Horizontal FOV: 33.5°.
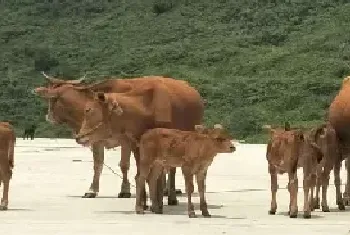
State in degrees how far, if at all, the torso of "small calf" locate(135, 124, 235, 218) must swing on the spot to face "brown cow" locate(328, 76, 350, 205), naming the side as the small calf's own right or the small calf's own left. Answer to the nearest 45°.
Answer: approximately 45° to the small calf's own left

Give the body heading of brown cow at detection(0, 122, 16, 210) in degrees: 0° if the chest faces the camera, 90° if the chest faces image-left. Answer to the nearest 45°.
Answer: approximately 90°

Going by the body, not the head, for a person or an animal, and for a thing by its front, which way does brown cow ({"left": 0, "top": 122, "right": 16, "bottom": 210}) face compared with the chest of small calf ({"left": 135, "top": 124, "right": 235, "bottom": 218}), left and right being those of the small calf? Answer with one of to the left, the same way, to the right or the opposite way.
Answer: the opposite way

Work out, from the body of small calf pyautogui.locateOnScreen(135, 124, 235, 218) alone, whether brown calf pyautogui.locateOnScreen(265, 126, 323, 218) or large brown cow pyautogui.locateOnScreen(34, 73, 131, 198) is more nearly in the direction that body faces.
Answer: the brown calf

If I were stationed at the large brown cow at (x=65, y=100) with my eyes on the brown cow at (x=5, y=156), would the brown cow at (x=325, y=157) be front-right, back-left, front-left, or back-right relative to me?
back-left

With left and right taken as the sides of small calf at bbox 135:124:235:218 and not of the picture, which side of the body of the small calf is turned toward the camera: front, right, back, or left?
right

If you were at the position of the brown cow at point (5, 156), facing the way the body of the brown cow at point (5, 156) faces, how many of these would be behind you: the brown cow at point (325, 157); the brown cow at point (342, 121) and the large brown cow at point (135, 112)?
3
